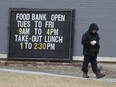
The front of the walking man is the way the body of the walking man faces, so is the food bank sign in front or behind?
behind

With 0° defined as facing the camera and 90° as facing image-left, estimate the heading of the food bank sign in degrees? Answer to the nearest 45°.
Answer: approximately 0°

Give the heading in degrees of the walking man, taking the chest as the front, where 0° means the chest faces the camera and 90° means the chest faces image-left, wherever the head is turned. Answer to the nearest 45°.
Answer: approximately 315°
